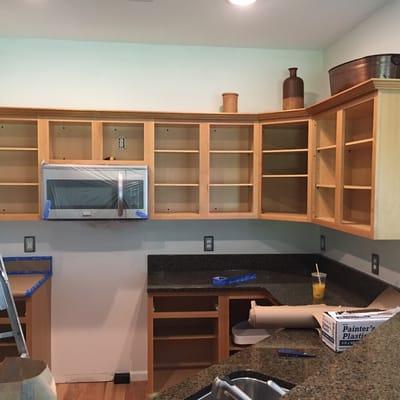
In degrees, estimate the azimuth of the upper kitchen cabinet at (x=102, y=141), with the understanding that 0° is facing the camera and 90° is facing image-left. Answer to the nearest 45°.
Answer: approximately 0°

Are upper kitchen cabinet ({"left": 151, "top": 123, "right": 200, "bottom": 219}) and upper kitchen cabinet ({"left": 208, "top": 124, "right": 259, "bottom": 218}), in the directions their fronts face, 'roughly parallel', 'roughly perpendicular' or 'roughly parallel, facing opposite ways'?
roughly parallel

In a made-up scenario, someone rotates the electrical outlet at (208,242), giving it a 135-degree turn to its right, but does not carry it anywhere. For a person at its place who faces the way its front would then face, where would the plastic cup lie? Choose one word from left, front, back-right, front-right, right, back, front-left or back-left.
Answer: back

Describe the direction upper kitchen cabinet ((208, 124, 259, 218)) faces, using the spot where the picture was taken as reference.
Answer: facing the viewer

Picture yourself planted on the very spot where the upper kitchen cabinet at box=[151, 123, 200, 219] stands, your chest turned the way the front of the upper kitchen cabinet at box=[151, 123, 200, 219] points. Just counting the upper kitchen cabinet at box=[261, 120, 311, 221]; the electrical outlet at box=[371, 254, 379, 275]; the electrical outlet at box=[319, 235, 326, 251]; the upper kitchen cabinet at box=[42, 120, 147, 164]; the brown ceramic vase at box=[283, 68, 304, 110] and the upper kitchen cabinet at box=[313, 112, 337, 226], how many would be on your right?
1

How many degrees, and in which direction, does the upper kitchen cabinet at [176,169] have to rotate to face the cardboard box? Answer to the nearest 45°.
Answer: approximately 45° to its left

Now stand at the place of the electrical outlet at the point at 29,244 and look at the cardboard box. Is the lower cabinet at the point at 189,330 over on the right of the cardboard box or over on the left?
left

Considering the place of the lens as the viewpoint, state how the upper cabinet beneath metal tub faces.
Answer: facing the viewer and to the left of the viewer

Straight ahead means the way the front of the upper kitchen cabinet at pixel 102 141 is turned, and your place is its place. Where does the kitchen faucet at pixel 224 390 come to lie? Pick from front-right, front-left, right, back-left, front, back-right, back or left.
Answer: front

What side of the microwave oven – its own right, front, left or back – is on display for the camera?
front
